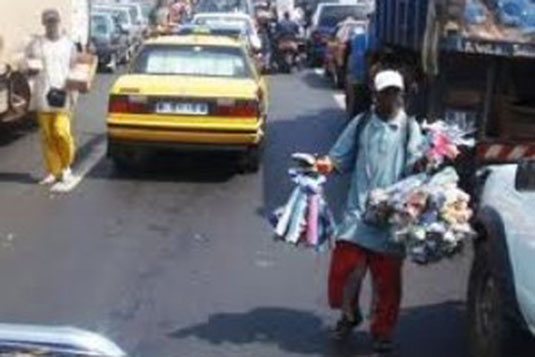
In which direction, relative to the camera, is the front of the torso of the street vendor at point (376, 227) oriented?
toward the camera

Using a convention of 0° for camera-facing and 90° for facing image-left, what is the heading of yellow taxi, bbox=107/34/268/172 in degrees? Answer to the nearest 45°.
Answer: approximately 180°

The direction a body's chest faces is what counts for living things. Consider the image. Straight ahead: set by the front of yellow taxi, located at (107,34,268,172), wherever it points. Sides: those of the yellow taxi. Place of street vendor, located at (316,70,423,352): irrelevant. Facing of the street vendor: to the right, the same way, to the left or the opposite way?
the opposite way

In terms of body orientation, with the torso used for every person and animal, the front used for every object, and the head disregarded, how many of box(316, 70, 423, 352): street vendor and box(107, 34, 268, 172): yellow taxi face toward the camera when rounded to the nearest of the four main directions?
1

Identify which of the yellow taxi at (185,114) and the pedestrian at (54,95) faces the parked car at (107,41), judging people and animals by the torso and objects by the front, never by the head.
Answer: the yellow taxi

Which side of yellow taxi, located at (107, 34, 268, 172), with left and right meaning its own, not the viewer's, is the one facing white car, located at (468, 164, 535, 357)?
back

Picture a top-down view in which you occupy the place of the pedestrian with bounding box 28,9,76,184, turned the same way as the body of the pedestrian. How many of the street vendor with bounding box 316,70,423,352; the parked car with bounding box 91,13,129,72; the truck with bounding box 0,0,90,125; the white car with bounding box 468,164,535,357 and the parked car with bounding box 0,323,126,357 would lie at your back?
2

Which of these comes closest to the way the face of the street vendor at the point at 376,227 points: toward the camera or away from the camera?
toward the camera

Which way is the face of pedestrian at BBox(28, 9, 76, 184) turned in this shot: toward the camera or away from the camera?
toward the camera

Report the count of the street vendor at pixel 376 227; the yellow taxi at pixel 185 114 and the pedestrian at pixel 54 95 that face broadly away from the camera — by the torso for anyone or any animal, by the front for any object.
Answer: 1

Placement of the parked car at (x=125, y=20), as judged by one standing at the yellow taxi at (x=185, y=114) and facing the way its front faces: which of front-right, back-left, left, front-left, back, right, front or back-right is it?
front

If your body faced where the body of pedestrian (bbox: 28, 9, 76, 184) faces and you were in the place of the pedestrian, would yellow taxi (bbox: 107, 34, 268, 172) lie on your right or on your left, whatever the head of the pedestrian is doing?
on your left

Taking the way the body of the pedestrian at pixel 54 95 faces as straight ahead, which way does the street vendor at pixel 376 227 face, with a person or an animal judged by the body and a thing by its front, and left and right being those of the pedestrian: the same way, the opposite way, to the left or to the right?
the same way

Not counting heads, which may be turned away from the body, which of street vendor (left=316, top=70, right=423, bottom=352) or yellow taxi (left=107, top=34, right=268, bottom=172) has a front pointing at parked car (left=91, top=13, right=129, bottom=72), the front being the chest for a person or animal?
the yellow taxi
